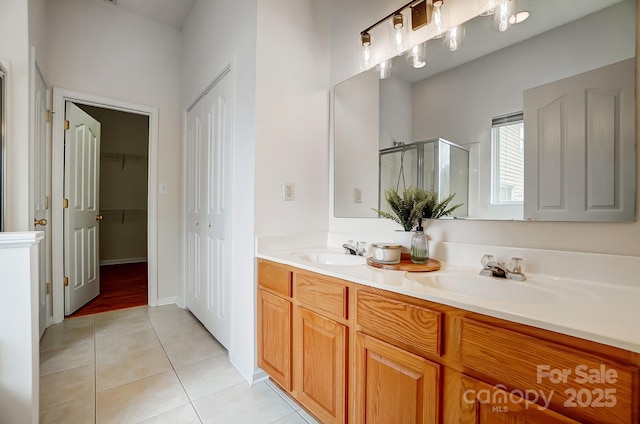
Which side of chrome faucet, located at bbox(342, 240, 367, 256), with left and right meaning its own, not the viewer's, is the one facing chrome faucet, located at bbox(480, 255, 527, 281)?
left

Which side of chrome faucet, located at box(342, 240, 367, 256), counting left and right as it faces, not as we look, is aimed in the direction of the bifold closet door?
right

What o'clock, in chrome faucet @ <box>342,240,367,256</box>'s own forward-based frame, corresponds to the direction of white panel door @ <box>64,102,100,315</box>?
The white panel door is roughly at 2 o'clock from the chrome faucet.

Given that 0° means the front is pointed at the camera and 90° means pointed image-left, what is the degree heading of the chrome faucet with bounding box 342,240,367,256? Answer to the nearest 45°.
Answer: approximately 45°

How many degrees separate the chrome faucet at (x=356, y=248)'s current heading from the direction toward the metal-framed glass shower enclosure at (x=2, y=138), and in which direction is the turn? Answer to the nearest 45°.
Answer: approximately 45° to its right
